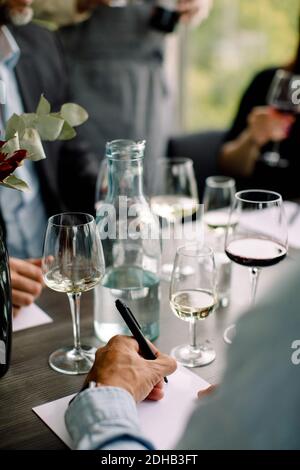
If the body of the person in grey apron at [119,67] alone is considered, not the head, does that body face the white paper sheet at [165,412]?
yes

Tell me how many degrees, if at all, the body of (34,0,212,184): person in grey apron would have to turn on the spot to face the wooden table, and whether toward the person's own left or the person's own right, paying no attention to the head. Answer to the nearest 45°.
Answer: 0° — they already face it

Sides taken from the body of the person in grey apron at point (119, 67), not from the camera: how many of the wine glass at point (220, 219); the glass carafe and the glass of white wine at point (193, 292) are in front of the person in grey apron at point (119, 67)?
3

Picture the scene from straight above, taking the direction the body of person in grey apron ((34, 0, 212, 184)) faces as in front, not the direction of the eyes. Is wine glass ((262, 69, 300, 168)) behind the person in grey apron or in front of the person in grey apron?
in front

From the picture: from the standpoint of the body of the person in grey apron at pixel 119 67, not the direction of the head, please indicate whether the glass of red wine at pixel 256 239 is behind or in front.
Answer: in front

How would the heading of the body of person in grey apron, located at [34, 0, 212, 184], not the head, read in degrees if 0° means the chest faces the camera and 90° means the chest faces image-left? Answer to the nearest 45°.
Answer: approximately 0°

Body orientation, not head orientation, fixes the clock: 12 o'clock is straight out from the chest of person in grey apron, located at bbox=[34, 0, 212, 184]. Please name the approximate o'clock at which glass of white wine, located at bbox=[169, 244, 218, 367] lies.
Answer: The glass of white wine is roughly at 12 o'clock from the person in grey apron.
